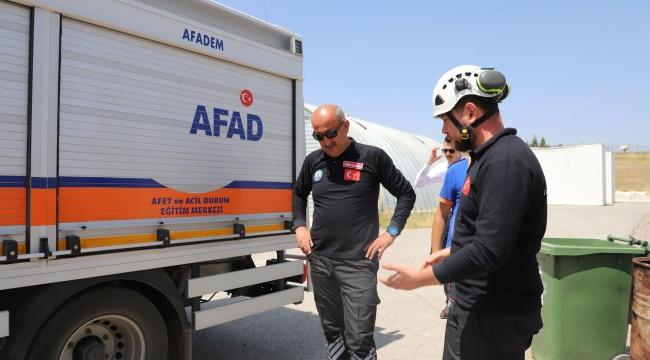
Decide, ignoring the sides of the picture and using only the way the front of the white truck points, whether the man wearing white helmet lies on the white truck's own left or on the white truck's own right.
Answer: on the white truck's own left

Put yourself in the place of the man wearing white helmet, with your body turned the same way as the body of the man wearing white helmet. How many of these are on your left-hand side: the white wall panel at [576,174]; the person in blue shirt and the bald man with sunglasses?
0

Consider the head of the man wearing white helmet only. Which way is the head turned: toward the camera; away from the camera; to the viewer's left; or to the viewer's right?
to the viewer's left

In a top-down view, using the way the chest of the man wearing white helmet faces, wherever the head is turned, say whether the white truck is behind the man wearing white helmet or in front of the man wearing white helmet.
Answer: in front

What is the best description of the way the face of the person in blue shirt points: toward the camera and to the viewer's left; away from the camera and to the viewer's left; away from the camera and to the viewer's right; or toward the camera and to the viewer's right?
toward the camera and to the viewer's left

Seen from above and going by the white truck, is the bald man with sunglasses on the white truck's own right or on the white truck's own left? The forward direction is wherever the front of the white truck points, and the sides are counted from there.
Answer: on the white truck's own left

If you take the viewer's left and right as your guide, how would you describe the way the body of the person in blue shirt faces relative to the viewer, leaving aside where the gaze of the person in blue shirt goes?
facing the viewer and to the left of the viewer

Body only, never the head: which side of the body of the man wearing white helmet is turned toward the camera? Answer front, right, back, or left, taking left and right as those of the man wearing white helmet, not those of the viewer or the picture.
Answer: left

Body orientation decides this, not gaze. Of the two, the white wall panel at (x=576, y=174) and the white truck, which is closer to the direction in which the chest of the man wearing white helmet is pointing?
the white truck

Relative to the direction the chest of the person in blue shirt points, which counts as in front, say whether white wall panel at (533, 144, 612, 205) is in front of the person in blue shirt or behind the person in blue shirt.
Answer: behind

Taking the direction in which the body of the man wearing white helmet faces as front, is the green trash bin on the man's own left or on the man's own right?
on the man's own right

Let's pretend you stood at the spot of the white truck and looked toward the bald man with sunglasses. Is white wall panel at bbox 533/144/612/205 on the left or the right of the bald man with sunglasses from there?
left

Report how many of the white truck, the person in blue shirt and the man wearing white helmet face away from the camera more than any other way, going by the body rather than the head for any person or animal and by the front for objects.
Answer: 0

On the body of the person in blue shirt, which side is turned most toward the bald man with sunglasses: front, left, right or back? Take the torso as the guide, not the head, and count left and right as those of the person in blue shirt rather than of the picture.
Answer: front

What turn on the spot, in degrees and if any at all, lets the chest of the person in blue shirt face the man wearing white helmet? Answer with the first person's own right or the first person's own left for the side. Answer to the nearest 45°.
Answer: approximately 45° to the first person's own left

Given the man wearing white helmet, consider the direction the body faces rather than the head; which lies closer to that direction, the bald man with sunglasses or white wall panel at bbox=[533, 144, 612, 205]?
the bald man with sunglasses
